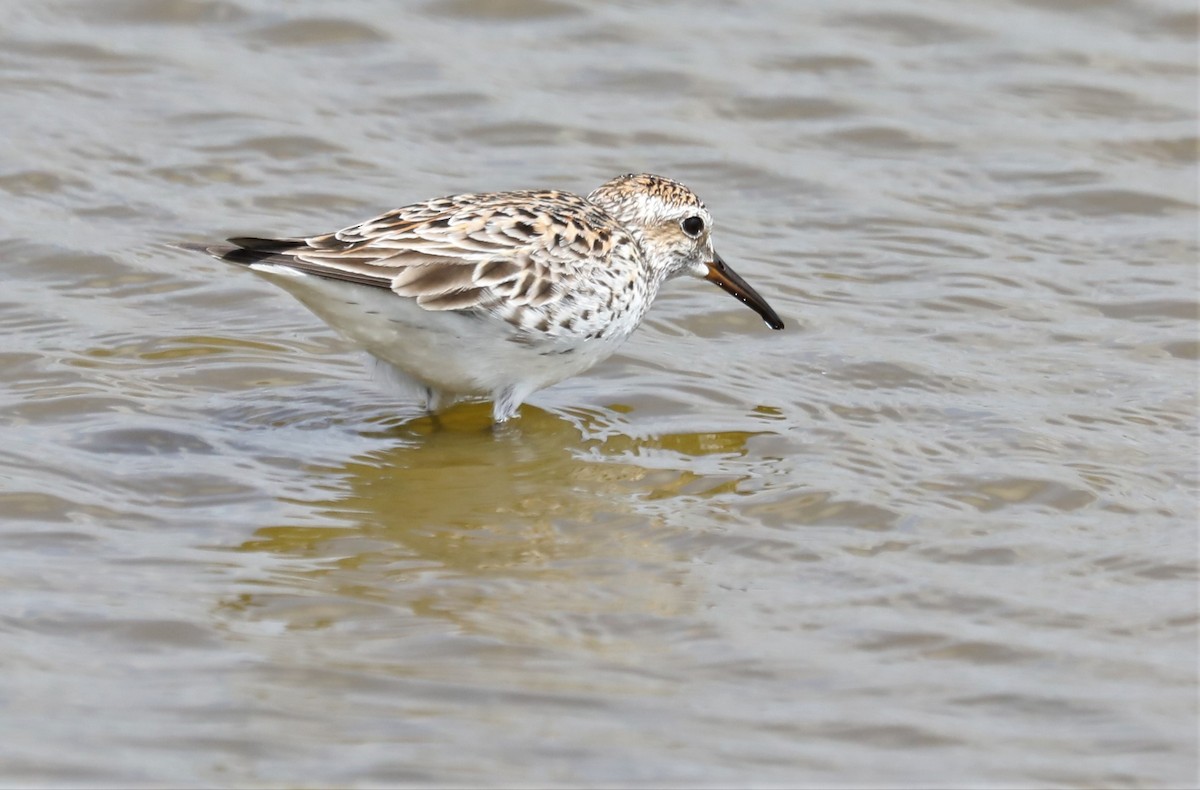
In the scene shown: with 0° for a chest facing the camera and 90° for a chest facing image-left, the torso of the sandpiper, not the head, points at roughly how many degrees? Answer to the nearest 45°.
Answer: approximately 270°
